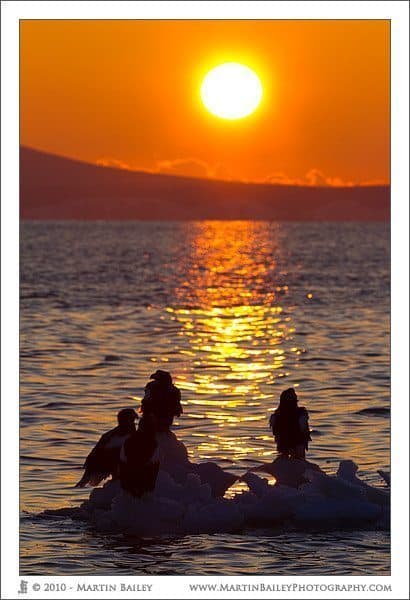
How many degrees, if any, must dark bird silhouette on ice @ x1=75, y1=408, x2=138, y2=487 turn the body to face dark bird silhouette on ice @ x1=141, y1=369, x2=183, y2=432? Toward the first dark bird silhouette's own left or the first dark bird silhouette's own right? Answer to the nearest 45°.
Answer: approximately 45° to the first dark bird silhouette's own left

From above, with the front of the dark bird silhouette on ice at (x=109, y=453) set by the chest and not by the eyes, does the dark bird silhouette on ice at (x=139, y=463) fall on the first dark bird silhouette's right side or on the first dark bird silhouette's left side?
on the first dark bird silhouette's right side

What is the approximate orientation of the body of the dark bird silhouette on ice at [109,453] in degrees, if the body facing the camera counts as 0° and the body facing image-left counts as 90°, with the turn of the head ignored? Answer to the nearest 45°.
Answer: approximately 270°
